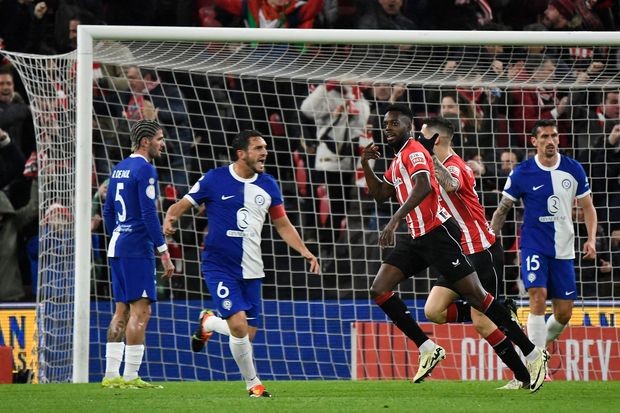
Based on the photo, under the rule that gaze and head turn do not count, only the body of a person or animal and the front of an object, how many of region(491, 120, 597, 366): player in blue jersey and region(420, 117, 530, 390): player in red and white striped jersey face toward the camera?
1

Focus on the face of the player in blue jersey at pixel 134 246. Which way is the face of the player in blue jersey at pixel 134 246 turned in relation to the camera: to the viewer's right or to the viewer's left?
to the viewer's right

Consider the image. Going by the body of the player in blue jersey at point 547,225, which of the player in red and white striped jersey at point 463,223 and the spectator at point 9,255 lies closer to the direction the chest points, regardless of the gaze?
the player in red and white striped jersey

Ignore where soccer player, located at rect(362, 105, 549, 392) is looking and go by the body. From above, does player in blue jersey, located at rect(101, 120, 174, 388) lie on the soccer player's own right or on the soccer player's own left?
on the soccer player's own right

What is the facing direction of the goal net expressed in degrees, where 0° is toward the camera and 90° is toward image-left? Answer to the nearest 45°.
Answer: approximately 0°

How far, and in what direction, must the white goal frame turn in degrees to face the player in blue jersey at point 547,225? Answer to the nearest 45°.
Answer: approximately 90° to its left
